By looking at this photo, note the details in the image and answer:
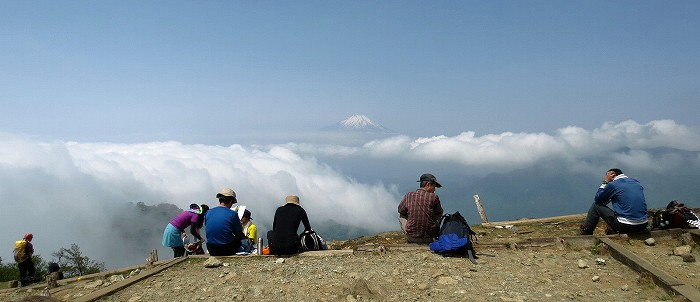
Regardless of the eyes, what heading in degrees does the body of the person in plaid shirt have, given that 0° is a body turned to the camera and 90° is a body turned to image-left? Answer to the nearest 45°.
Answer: approximately 180°

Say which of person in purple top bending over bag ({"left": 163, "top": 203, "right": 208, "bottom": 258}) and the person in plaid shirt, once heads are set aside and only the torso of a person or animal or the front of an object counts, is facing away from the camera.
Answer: the person in plaid shirt

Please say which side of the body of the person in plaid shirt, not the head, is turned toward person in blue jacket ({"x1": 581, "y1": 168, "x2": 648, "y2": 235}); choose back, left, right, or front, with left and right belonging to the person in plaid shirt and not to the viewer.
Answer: right

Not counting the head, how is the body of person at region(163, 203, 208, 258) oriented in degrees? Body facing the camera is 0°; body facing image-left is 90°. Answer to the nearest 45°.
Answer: approximately 270°

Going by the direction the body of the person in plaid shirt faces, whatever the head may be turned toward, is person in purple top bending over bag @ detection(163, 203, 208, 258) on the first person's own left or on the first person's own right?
on the first person's own left

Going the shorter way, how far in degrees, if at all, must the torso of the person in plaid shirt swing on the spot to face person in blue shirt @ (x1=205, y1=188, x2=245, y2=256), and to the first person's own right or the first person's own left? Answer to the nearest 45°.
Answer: approximately 90° to the first person's own left

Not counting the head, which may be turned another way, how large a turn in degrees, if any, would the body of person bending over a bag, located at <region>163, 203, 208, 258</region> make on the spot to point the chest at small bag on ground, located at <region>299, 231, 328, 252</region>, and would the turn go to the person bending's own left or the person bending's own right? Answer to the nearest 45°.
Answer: approximately 45° to the person bending's own right

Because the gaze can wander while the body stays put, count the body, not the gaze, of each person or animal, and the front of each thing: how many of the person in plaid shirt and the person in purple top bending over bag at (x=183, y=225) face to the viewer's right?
1

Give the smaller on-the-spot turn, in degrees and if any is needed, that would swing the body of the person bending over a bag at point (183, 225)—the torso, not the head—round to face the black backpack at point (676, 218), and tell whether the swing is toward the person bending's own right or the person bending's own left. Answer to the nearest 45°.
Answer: approximately 45° to the person bending's own right
